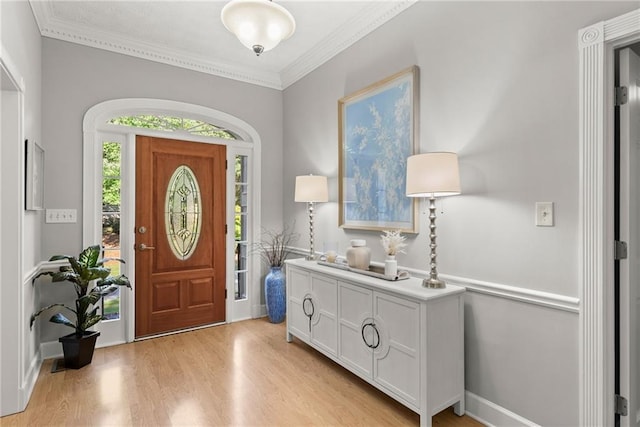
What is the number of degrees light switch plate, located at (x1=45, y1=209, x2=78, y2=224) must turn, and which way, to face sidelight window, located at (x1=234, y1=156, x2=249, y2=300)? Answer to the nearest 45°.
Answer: approximately 90° to its left

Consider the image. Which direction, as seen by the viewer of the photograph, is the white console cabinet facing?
facing the viewer and to the left of the viewer

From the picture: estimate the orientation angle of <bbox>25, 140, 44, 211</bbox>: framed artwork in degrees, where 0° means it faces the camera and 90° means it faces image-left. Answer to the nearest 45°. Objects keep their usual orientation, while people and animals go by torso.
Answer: approximately 270°

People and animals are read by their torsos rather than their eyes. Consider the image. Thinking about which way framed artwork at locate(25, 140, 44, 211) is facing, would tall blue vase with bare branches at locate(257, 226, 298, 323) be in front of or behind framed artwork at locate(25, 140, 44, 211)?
in front

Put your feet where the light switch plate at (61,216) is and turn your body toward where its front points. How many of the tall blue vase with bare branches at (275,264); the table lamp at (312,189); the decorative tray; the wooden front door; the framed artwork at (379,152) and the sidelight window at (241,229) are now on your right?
0

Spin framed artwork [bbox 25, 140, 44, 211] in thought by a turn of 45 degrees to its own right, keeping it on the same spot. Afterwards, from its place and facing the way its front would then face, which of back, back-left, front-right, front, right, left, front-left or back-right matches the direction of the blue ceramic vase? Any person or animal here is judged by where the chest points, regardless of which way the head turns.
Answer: front-left

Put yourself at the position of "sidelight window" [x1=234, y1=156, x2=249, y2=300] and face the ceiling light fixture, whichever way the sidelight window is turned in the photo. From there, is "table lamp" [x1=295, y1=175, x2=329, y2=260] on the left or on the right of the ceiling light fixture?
left

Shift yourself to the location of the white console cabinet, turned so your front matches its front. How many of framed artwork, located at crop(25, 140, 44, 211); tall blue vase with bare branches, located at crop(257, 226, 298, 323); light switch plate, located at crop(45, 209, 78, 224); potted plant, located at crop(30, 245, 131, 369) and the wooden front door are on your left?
0

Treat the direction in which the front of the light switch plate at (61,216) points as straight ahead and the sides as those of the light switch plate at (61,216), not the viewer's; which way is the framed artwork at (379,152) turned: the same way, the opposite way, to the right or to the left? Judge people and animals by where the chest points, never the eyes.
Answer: to the right

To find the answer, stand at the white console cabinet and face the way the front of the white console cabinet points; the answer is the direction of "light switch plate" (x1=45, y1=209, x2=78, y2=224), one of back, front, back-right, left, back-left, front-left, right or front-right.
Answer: front-right

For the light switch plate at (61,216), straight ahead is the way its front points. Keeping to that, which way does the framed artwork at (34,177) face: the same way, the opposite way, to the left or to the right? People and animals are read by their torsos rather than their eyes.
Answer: to the left

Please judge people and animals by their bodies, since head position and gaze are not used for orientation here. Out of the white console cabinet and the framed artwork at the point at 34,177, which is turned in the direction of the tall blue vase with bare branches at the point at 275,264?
the framed artwork

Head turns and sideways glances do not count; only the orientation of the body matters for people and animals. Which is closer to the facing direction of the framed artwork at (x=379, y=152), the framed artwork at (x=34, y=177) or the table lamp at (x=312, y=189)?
the framed artwork

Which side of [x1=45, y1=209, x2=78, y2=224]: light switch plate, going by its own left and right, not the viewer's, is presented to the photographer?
front

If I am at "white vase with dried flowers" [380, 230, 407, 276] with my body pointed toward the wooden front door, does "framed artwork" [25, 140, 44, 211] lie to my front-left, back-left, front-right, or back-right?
front-left

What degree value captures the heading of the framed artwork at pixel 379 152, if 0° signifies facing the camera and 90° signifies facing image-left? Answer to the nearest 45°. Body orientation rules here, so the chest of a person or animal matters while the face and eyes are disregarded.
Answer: approximately 45°

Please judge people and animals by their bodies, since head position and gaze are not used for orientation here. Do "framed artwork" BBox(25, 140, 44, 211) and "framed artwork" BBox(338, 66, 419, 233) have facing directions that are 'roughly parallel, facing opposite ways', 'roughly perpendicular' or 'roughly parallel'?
roughly parallel, facing opposite ways

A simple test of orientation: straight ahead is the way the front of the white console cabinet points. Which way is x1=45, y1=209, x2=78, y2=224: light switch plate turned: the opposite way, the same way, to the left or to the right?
to the left
